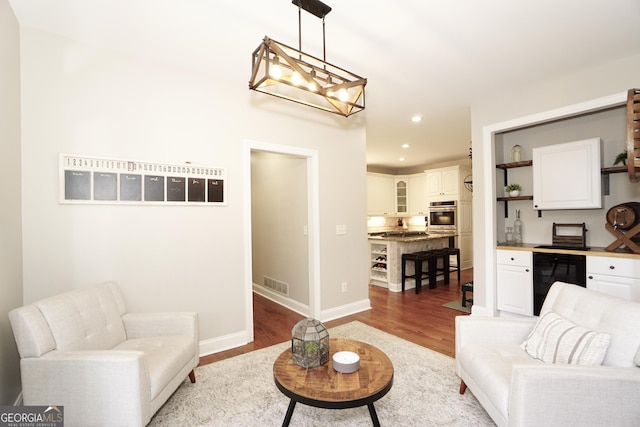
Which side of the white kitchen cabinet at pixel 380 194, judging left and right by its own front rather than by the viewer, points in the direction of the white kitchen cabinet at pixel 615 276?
front

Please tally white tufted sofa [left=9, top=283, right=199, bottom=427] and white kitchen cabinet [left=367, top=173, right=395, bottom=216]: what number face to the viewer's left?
0

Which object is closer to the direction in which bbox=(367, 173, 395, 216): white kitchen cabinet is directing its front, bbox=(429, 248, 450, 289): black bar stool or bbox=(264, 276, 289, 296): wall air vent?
the black bar stool

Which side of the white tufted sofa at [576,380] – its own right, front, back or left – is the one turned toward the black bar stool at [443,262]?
right

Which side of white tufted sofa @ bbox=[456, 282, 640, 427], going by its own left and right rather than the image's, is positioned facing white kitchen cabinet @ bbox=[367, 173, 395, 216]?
right

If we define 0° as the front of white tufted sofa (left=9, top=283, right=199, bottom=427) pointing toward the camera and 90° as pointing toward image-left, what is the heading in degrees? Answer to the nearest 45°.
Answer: approximately 315°

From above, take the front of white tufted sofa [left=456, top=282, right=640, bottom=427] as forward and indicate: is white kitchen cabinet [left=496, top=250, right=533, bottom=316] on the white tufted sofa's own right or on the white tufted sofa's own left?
on the white tufted sofa's own right

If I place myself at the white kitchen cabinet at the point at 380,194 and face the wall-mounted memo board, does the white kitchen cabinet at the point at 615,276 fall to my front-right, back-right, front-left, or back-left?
front-left

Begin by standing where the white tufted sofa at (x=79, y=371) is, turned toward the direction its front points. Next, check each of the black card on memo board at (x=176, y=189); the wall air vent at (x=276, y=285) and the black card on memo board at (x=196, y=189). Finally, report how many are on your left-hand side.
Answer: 3

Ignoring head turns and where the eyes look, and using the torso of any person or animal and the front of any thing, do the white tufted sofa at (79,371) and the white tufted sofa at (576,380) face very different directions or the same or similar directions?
very different directions

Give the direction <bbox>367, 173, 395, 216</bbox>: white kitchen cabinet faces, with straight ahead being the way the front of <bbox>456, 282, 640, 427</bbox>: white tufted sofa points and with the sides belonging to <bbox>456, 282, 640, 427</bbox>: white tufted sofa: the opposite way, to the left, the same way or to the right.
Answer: to the left

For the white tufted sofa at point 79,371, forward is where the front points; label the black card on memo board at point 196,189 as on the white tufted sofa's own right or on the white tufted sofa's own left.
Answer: on the white tufted sofa's own left

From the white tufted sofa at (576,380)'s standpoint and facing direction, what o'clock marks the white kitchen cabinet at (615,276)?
The white kitchen cabinet is roughly at 5 o'clock from the white tufted sofa.

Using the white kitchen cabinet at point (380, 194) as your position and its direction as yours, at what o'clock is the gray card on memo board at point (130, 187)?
The gray card on memo board is roughly at 2 o'clock from the white kitchen cabinet.

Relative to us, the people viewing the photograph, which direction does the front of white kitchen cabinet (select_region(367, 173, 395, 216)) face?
facing the viewer and to the right of the viewer

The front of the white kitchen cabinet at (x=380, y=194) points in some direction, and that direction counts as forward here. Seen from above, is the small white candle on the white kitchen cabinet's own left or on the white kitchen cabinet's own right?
on the white kitchen cabinet's own right

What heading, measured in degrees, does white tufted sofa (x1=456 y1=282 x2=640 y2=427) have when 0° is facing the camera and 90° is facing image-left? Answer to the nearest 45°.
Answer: approximately 45°

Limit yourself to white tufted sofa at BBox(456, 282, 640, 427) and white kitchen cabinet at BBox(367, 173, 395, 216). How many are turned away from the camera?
0
